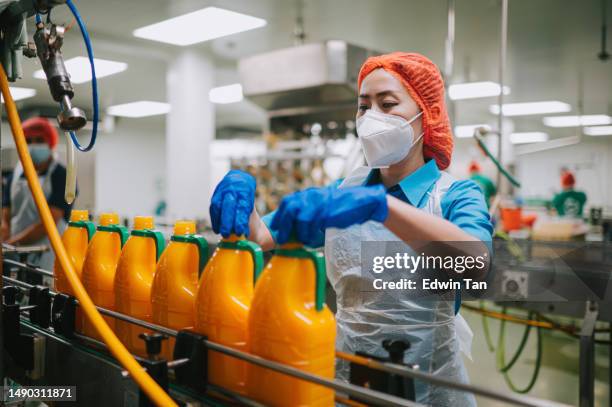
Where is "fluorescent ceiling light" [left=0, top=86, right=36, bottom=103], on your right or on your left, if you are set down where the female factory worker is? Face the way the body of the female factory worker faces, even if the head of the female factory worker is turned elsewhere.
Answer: on your right

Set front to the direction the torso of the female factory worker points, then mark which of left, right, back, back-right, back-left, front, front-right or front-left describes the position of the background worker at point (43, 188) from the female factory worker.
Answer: right

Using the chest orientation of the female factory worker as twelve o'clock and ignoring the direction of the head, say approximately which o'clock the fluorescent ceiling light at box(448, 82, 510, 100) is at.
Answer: The fluorescent ceiling light is roughly at 5 o'clock from the female factory worker.

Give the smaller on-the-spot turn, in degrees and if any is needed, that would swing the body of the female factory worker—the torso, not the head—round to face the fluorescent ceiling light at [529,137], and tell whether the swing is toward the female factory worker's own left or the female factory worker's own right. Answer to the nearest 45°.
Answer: approximately 135° to the female factory worker's own right

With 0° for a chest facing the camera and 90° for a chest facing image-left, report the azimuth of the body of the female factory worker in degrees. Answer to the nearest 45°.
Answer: approximately 45°

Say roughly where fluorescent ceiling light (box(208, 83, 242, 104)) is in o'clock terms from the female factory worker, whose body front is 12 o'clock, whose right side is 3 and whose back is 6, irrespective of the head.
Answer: The fluorescent ceiling light is roughly at 4 o'clock from the female factory worker.

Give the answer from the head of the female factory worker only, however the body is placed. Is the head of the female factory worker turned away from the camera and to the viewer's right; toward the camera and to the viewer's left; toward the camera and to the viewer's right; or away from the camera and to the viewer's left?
toward the camera and to the viewer's left
